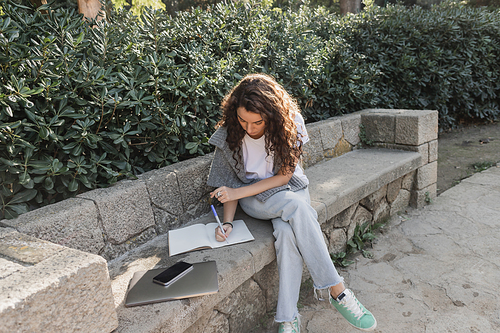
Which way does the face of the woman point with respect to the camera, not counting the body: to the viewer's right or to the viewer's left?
to the viewer's left

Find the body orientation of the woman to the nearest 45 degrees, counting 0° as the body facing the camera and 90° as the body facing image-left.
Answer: approximately 0°
